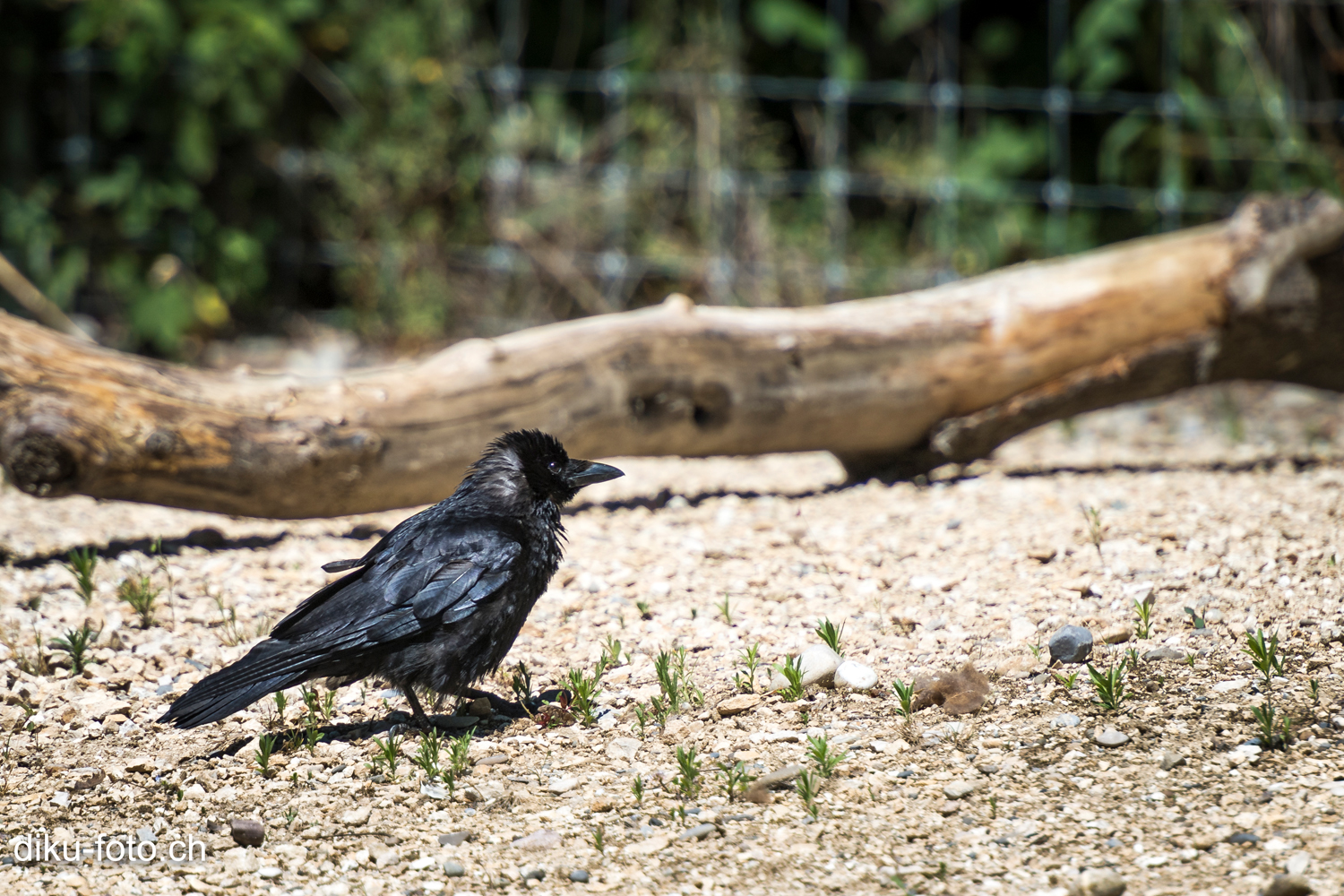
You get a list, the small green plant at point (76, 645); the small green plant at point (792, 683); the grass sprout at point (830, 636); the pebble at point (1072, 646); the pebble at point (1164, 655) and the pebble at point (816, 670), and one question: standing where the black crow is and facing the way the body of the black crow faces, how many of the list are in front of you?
5

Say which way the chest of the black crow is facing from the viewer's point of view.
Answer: to the viewer's right

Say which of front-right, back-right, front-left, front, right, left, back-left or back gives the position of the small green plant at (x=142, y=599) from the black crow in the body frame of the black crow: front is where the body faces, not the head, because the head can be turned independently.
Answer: back-left

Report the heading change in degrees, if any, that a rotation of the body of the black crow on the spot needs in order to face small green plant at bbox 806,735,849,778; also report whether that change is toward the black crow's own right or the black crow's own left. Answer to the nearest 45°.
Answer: approximately 45° to the black crow's own right

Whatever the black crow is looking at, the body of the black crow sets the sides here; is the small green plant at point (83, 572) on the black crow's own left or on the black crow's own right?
on the black crow's own left

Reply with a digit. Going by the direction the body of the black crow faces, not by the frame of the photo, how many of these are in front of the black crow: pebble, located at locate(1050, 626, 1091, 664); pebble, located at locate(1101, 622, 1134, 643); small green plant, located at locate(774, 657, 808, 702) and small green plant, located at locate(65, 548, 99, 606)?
3

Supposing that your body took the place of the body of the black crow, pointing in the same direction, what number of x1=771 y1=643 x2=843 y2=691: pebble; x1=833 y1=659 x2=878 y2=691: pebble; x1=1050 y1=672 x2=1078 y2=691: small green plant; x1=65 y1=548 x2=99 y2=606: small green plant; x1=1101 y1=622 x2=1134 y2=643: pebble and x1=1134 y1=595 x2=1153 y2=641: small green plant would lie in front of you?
5
